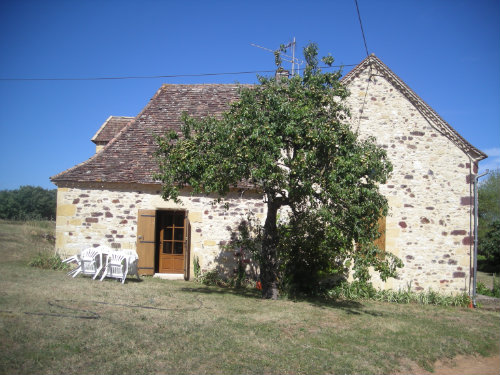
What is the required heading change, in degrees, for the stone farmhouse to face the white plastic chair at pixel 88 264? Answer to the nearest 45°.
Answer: approximately 90° to its right

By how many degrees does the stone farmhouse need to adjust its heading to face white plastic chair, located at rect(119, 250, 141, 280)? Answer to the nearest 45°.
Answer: approximately 90° to its right

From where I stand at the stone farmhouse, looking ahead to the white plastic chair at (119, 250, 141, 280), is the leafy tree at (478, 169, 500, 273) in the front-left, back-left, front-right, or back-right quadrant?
back-right

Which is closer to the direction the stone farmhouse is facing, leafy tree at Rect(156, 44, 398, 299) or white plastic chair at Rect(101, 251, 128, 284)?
the leafy tree

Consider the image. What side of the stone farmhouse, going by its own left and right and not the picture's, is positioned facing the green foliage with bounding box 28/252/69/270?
right

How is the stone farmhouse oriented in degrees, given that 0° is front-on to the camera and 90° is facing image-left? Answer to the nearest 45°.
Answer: approximately 0°

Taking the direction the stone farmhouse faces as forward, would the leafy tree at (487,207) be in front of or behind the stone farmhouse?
behind

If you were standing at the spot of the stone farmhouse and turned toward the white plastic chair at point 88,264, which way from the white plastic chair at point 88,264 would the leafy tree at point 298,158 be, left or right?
left

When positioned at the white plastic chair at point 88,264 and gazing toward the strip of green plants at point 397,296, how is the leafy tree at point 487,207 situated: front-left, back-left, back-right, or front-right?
front-left

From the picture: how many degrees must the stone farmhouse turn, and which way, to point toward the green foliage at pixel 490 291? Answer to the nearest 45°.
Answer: approximately 90° to its left
